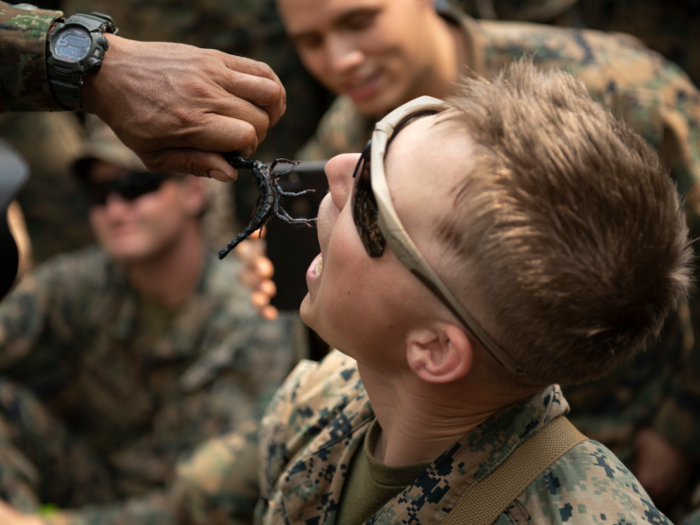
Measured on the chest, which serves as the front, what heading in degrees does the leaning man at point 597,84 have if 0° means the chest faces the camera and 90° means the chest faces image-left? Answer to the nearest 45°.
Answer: approximately 45°
